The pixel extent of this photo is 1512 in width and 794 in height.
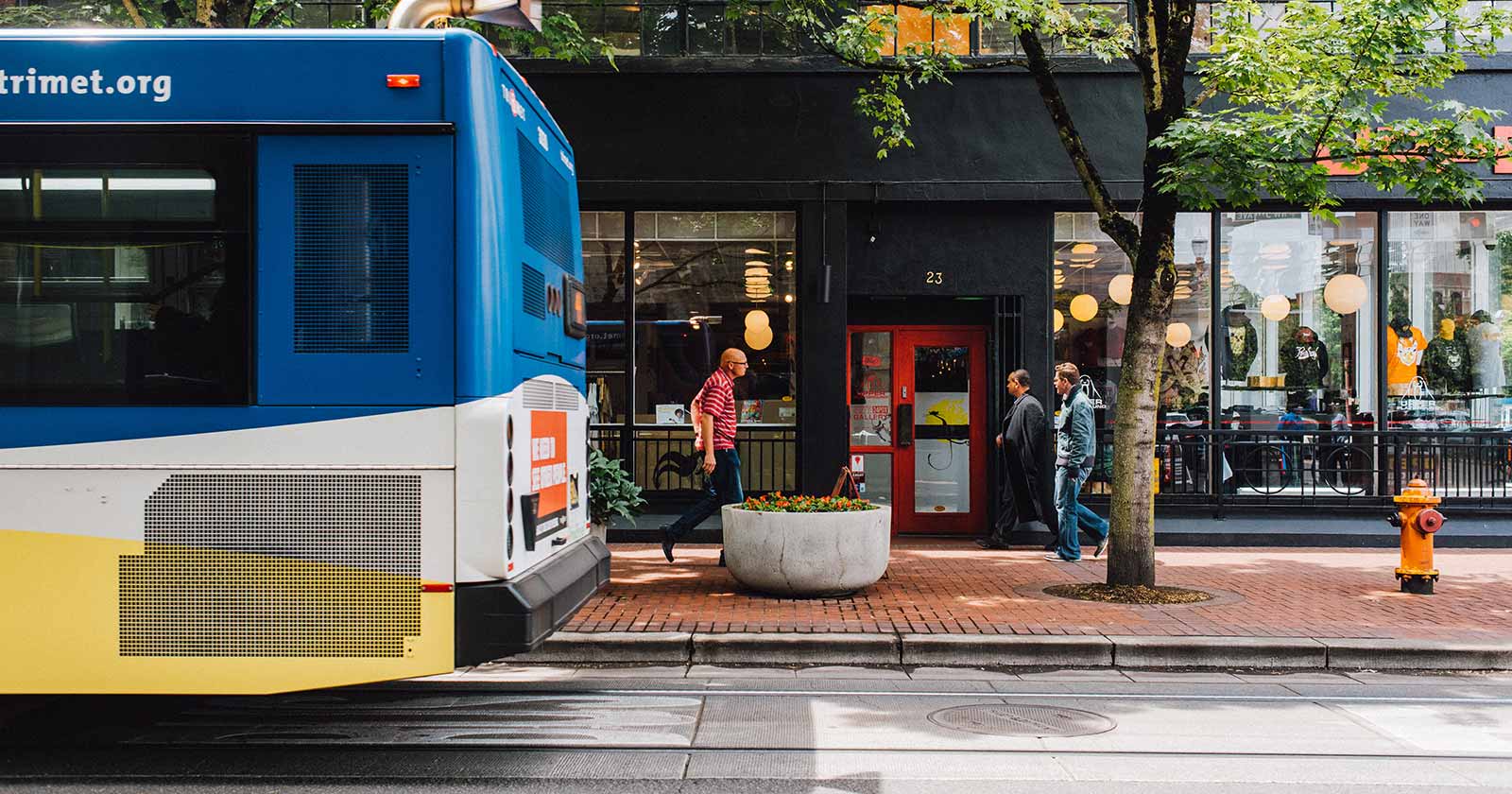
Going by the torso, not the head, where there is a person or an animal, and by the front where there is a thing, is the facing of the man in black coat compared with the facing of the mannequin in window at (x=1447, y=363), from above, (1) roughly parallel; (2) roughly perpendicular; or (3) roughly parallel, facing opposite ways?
roughly perpendicular

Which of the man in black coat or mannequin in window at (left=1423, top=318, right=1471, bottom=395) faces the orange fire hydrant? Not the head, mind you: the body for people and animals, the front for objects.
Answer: the mannequin in window

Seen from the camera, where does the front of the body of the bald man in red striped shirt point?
to the viewer's right

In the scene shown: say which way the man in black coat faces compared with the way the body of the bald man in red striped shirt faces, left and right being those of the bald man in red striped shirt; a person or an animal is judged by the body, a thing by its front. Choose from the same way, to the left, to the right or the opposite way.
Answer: the opposite way

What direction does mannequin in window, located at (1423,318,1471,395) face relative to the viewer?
toward the camera

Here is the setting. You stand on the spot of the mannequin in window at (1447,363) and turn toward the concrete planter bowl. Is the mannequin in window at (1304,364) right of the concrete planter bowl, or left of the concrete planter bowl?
right

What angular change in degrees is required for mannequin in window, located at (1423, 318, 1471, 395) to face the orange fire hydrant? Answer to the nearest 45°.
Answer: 0° — it already faces it

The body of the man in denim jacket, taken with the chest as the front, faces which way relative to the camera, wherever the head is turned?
to the viewer's left

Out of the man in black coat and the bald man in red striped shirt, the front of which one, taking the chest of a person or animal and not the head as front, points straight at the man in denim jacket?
the bald man in red striped shirt

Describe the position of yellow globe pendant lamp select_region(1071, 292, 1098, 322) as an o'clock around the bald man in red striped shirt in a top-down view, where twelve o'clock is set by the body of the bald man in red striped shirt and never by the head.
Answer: The yellow globe pendant lamp is roughly at 11 o'clock from the bald man in red striped shirt.

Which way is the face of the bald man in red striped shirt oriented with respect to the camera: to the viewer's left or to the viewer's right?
to the viewer's right

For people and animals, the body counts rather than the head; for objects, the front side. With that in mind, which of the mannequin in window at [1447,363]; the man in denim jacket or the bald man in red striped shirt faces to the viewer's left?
the man in denim jacket

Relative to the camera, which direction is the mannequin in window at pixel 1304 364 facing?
toward the camera

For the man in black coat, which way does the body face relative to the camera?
to the viewer's left

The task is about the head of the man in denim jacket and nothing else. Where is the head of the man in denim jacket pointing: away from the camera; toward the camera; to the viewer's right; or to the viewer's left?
to the viewer's left
